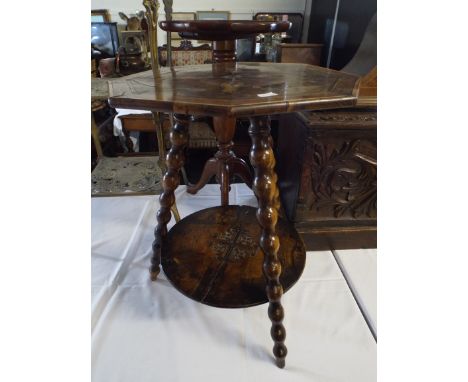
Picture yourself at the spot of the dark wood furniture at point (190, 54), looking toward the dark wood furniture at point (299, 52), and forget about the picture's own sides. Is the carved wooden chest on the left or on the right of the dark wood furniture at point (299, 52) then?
right

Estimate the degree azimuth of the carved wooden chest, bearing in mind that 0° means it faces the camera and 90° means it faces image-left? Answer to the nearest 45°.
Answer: approximately 0°

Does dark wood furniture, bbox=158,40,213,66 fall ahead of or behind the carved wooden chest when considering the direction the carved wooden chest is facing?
behind

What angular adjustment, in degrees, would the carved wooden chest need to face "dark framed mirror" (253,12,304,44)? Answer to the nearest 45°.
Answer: approximately 180°
